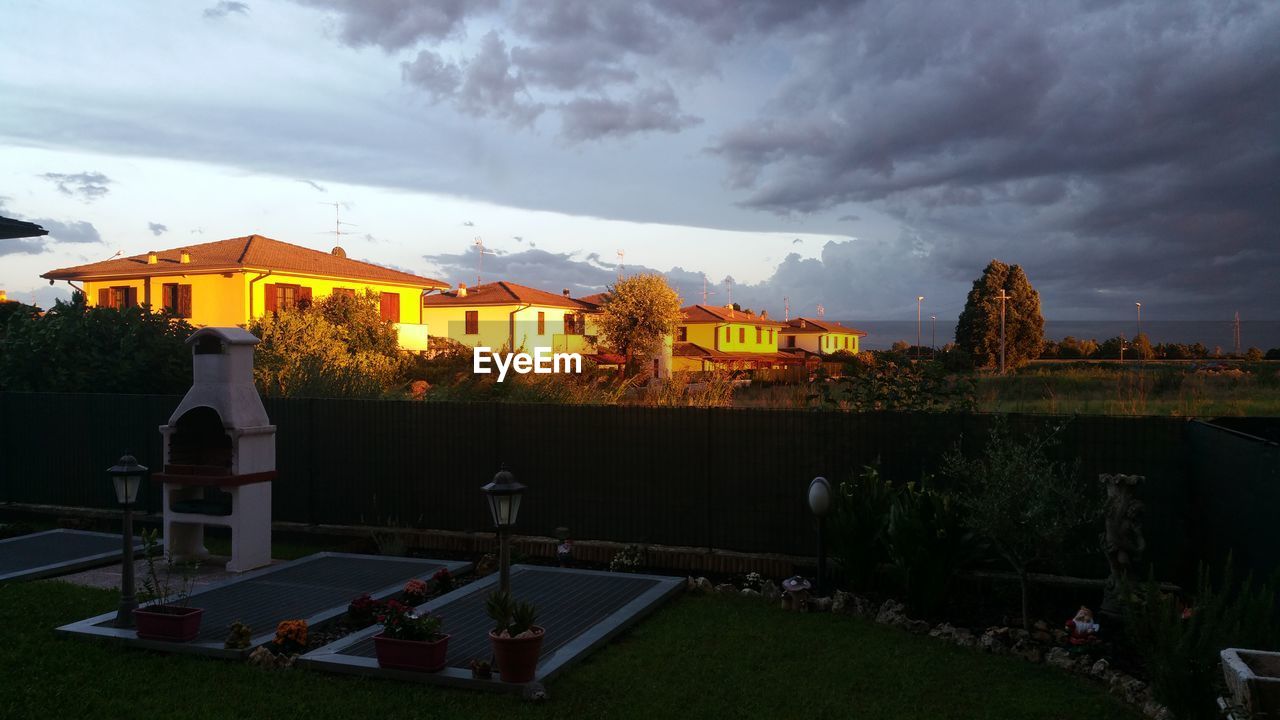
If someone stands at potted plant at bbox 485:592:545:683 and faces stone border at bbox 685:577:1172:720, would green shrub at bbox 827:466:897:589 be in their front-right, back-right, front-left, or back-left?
front-left

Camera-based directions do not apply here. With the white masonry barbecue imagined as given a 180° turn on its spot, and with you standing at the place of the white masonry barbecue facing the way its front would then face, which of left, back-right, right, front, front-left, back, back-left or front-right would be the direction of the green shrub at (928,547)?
right

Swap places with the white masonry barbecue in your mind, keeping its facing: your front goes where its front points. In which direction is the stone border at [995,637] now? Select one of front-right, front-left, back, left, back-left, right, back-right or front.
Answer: left

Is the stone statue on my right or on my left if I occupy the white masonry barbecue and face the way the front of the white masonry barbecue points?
on my left

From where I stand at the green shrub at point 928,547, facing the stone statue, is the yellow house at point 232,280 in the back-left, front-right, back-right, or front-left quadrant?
back-left

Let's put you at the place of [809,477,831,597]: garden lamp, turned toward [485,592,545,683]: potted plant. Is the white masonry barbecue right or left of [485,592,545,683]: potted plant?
right

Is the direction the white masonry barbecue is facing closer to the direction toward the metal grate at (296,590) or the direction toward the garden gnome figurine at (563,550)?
the metal grate

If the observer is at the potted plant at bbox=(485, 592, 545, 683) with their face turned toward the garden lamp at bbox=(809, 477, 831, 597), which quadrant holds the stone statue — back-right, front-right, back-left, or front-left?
front-right

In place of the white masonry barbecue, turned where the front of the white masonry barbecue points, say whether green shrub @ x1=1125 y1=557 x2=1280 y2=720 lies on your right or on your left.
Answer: on your left

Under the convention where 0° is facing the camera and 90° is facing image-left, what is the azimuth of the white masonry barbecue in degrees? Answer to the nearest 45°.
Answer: approximately 45°

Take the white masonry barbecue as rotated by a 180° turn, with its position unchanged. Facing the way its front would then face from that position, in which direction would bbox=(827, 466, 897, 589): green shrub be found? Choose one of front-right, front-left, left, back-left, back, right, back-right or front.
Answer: right

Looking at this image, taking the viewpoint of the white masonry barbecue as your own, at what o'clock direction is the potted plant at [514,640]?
The potted plant is roughly at 10 o'clock from the white masonry barbecue.

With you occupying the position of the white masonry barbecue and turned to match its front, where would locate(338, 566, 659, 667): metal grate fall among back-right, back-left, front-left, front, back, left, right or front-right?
left

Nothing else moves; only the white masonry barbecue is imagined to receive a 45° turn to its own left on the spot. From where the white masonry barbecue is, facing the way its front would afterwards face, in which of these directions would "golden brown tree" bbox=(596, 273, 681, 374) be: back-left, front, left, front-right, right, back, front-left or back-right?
back-left

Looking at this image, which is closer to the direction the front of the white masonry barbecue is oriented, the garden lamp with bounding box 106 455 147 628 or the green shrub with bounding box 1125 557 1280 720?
the garden lamp

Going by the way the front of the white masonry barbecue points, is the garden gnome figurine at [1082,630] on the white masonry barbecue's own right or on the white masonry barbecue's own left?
on the white masonry barbecue's own left

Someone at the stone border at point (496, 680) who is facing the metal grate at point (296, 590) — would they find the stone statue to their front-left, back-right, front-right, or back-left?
back-right

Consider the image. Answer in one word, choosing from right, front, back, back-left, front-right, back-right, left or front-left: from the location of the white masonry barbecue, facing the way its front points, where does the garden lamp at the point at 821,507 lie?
left
